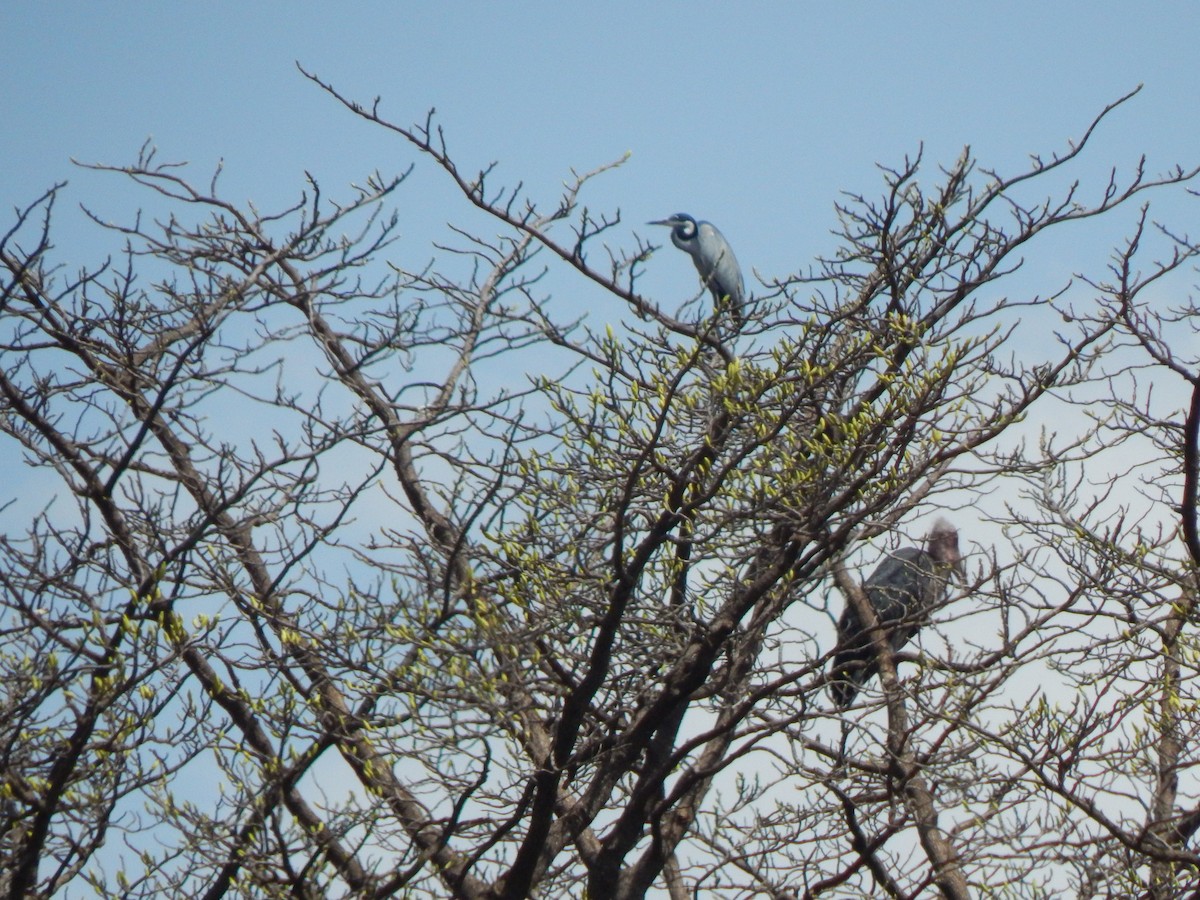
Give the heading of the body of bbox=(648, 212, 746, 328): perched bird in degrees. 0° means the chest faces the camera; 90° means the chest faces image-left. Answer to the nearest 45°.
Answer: approximately 90°

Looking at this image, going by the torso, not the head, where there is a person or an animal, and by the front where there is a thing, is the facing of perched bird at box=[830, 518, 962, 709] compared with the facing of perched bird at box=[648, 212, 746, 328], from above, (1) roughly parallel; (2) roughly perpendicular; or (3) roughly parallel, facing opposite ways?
roughly parallel, facing opposite ways

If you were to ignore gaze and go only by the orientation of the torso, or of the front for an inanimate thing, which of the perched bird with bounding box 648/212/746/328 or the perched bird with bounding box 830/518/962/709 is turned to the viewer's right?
the perched bird with bounding box 830/518/962/709

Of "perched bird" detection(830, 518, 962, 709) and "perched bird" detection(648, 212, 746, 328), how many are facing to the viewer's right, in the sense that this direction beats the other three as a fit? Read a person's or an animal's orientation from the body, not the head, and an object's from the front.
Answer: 1

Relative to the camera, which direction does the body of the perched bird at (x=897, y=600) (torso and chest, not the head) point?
to the viewer's right
